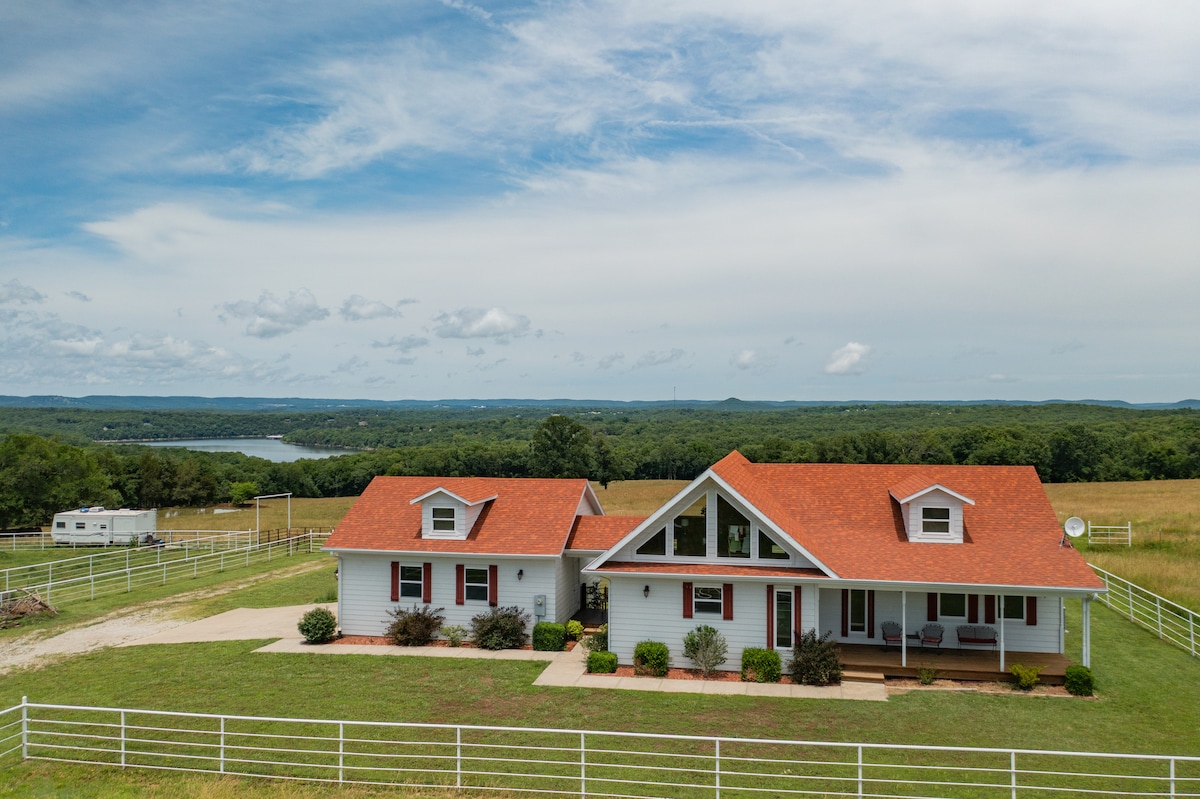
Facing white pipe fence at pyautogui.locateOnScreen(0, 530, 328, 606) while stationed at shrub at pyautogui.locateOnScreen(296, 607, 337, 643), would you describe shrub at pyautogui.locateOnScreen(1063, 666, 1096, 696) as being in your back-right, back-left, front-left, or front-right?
back-right

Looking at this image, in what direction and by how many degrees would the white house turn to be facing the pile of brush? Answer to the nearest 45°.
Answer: approximately 90° to its right

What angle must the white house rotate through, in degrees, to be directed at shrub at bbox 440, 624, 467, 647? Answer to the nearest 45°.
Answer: approximately 90° to its right

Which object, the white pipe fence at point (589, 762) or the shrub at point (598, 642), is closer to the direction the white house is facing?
the white pipe fence

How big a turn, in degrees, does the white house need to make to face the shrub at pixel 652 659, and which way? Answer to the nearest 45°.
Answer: approximately 45° to its right

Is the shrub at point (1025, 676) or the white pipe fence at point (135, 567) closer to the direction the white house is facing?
the shrub

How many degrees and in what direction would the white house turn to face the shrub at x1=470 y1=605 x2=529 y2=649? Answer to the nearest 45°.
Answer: approximately 90° to its right

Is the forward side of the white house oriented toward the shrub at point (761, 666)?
yes

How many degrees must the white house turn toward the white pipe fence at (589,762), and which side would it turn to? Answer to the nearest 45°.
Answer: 0° — it already faces it

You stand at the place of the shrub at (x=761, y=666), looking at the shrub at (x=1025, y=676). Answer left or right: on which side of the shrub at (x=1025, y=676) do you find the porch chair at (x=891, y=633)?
left

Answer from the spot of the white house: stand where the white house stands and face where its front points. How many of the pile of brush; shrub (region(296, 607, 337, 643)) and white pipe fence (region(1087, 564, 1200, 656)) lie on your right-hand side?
2

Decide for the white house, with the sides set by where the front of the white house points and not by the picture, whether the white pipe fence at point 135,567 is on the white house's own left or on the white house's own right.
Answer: on the white house's own right

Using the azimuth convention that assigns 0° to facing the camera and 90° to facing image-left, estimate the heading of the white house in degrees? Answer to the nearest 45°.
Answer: approximately 0°
